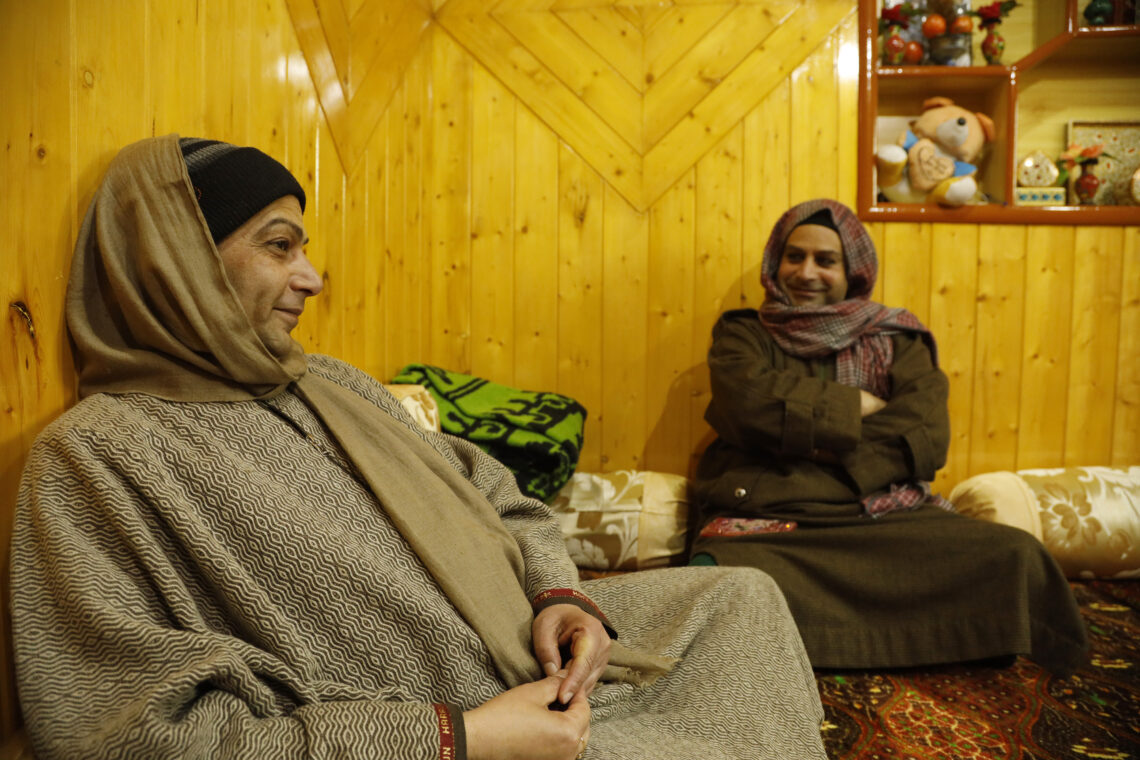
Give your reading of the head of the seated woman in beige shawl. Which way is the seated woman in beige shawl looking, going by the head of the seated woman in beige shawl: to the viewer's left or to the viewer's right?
to the viewer's right

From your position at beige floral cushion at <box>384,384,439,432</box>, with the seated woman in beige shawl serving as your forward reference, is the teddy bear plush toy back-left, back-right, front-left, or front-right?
back-left

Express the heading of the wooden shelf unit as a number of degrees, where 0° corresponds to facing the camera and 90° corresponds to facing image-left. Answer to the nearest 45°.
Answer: approximately 0°

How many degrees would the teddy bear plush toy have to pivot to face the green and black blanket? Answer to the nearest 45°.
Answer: approximately 45° to its right

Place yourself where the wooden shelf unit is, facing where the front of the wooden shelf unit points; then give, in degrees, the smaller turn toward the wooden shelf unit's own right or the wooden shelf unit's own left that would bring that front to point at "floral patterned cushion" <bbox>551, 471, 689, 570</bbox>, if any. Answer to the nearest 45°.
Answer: approximately 45° to the wooden shelf unit's own right
